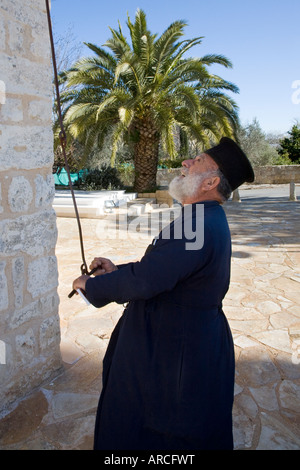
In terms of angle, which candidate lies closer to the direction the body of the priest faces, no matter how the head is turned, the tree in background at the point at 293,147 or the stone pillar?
the stone pillar

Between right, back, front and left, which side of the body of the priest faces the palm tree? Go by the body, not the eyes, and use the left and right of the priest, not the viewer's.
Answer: right

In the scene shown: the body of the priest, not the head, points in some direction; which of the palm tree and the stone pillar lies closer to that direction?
the stone pillar

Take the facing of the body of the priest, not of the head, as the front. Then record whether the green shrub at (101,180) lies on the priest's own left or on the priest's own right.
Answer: on the priest's own right

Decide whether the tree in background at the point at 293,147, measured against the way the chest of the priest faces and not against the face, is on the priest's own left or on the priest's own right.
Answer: on the priest's own right

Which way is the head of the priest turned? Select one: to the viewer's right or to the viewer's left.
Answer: to the viewer's left

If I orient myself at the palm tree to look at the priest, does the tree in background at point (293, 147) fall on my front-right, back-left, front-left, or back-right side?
back-left

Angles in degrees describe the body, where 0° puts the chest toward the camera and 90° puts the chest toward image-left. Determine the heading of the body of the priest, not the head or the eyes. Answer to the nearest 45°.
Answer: approximately 90°
